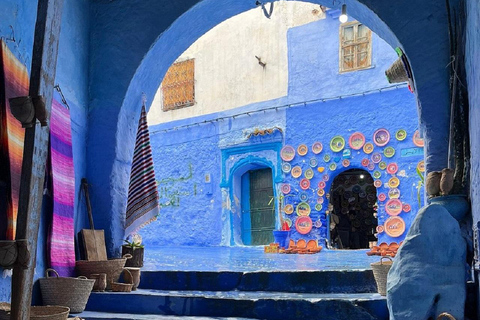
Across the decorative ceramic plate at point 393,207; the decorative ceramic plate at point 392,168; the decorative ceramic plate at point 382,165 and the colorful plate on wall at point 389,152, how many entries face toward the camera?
4

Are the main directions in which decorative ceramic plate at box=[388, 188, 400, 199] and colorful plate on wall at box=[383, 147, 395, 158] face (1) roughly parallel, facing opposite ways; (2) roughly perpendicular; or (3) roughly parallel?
roughly parallel

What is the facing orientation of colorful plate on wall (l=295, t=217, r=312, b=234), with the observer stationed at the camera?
facing the viewer

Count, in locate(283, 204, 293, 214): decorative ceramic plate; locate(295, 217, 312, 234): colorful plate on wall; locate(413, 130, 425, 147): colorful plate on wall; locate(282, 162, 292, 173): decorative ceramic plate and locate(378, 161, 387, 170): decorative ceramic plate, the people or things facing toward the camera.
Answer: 5

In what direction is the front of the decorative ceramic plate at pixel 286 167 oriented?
toward the camera

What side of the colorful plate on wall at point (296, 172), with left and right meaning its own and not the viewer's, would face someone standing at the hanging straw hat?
front

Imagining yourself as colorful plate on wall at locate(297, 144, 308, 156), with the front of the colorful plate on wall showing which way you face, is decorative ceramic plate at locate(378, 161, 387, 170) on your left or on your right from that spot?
on your left

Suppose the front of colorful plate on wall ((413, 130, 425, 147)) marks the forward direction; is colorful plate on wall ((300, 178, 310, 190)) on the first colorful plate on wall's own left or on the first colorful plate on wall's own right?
on the first colorful plate on wall's own right

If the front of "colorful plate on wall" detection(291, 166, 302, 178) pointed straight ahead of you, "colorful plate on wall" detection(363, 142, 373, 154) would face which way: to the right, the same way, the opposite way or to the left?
the same way

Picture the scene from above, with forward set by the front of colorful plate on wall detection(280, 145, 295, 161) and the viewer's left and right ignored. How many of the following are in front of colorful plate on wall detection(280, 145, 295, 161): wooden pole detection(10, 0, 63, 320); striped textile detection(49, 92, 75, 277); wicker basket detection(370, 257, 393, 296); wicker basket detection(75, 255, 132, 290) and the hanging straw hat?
5

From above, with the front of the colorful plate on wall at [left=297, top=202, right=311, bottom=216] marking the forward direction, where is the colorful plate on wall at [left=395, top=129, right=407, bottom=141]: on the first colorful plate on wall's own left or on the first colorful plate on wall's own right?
on the first colorful plate on wall's own left

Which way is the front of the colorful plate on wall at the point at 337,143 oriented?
toward the camera

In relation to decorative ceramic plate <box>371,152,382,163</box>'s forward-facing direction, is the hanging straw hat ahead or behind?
ahead

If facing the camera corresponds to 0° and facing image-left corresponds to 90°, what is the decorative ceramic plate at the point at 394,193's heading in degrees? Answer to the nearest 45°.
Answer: approximately 0°

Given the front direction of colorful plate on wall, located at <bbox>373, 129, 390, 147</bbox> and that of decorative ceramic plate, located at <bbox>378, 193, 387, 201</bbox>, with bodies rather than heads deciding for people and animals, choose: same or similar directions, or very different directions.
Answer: same or similar directions

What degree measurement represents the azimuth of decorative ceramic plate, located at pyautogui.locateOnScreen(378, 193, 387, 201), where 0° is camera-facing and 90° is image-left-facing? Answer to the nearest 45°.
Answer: approximately 0°

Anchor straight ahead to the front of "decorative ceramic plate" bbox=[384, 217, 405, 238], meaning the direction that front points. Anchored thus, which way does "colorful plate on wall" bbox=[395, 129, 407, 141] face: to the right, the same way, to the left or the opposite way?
the same way
